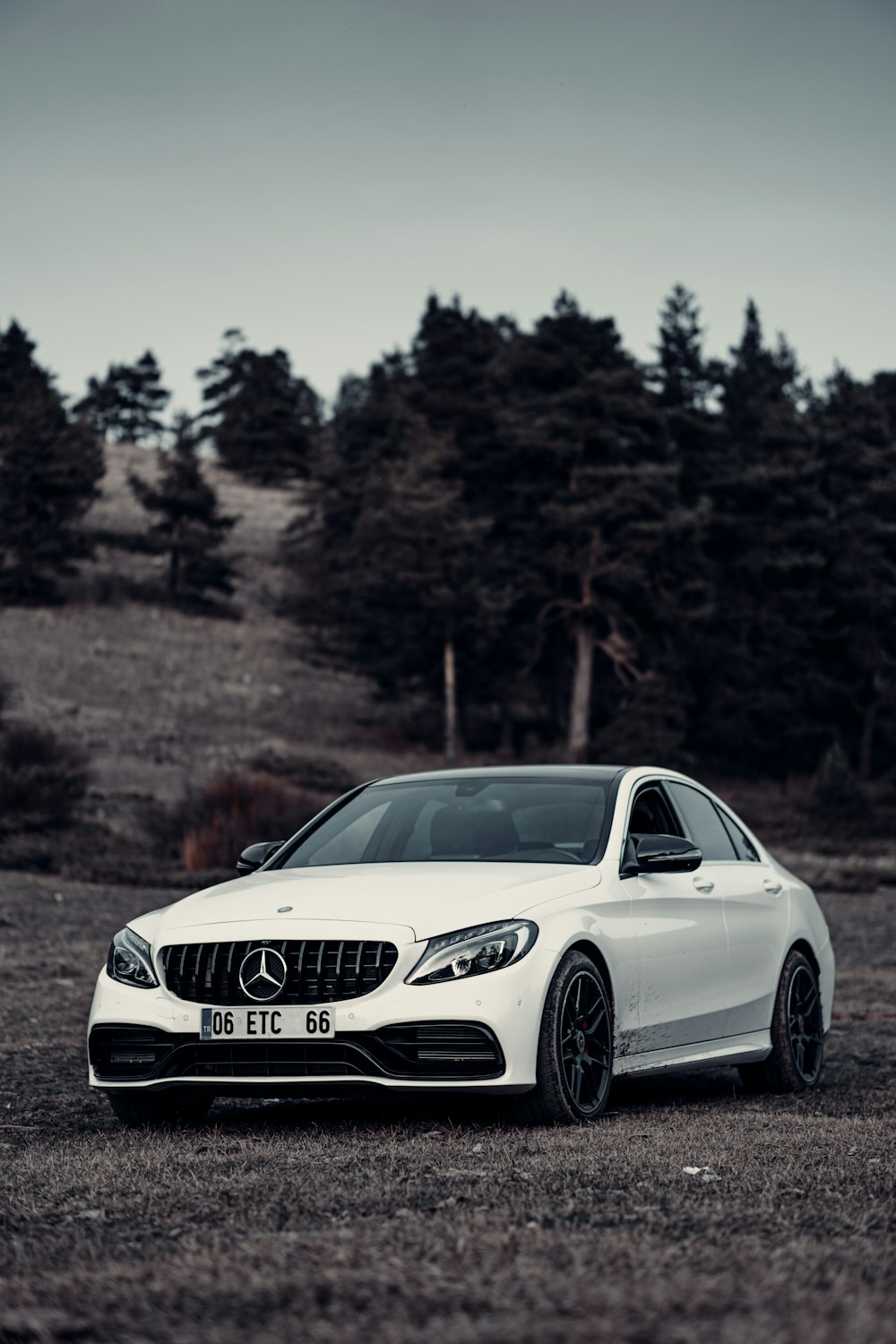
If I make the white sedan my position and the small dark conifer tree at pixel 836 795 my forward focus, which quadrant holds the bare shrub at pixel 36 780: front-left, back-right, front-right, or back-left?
front-left

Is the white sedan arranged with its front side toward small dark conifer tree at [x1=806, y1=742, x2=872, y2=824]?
no

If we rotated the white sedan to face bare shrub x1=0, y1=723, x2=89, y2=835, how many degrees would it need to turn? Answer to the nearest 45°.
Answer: approximately 135° to its right
